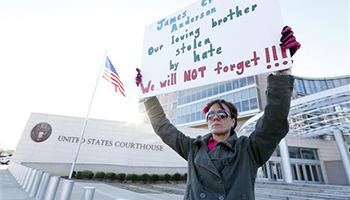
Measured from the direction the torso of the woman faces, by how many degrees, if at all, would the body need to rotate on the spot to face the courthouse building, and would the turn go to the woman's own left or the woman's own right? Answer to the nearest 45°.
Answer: approximately 135° to the woman's own right

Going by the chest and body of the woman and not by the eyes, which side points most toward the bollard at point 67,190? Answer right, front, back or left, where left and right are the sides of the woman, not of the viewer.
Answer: right

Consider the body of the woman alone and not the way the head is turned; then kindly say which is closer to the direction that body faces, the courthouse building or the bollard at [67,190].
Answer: the bollard

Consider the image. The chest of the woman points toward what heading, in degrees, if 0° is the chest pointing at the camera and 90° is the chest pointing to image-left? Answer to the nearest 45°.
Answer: approximately 45°
